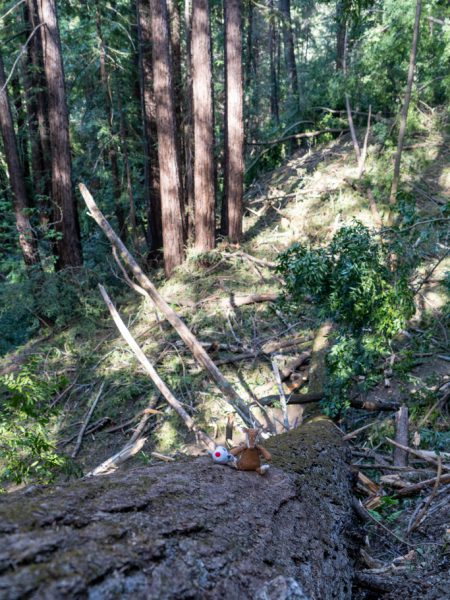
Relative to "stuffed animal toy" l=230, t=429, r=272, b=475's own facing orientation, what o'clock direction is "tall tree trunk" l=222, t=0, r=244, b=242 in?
The tall tree trunk is roughly at 6 o'clock from the stuffed animal toy.

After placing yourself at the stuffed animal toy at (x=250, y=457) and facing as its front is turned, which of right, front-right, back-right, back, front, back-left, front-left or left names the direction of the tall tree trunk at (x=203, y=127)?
back

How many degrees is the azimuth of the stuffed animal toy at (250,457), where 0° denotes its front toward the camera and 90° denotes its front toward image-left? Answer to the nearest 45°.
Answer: approximately 0°

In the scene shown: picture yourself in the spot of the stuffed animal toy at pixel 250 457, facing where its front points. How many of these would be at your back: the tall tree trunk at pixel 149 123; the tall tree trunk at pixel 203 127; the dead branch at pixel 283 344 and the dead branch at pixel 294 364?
4

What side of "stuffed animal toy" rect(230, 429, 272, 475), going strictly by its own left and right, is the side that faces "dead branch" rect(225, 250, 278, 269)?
back

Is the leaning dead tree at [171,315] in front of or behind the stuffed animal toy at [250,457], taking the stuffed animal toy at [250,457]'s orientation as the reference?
behind

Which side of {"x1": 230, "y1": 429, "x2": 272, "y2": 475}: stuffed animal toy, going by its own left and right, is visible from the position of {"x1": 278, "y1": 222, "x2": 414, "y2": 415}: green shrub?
back

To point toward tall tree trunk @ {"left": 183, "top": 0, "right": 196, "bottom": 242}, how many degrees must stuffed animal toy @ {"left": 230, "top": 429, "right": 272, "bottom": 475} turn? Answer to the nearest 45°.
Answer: approximately 180°

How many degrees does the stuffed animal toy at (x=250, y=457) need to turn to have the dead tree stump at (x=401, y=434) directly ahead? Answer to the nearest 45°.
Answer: approximately 135° to its left

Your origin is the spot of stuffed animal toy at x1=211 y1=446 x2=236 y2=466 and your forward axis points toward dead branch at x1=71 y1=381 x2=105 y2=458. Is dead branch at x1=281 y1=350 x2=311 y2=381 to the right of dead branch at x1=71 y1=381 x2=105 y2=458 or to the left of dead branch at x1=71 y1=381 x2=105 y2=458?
right

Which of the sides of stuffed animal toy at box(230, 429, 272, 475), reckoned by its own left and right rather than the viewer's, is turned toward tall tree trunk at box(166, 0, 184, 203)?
back

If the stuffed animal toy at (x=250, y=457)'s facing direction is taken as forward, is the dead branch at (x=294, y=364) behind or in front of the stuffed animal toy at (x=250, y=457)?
behind

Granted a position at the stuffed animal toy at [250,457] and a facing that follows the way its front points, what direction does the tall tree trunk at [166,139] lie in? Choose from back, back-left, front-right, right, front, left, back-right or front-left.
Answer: back

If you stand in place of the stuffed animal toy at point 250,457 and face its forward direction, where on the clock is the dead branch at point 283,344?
The dead branch is roughly at 6 o'clock from the stuffed animal toy.
